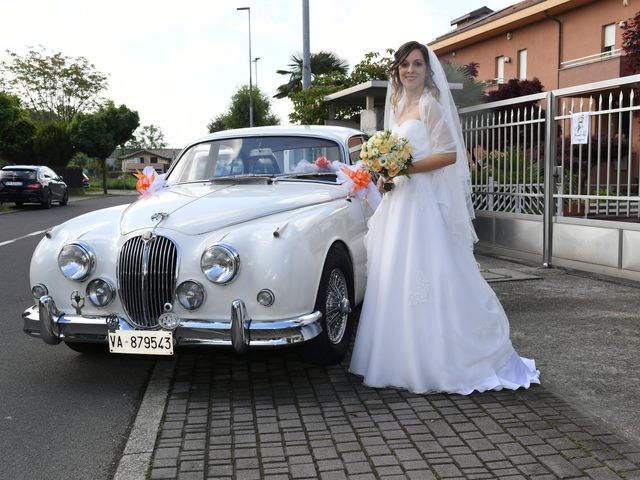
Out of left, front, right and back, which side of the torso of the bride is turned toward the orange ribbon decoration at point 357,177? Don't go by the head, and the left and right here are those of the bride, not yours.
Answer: right

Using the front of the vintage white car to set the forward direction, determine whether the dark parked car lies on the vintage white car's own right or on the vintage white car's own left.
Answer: on the vintage white car's own right

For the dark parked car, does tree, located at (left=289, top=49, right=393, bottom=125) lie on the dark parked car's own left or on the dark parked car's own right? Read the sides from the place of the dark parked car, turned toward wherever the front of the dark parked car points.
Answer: on the dark parked car's own right

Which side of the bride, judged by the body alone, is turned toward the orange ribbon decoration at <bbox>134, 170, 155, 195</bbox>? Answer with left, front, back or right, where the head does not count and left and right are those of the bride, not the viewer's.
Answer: right

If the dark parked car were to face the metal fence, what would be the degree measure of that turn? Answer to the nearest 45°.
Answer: approximately 135° to its right

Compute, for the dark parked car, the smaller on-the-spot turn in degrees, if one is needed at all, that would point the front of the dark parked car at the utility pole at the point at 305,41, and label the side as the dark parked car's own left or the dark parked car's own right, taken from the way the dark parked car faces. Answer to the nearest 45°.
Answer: approximately 90° to the dark parked car's own right

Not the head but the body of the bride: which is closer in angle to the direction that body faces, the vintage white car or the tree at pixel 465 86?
the vintage white car

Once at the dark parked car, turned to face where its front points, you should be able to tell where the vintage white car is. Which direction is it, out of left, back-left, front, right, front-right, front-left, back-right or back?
back-right

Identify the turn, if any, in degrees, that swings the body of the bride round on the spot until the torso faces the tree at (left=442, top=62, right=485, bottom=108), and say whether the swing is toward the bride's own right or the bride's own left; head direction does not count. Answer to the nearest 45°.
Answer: approximately 135° to the bride's own right

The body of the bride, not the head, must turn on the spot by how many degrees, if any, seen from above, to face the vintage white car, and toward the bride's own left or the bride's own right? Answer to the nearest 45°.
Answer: approximately 45° to the bride's own right

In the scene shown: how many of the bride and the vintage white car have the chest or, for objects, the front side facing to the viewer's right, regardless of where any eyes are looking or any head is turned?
0

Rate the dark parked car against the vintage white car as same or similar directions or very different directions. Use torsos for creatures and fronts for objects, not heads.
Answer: very different directions
